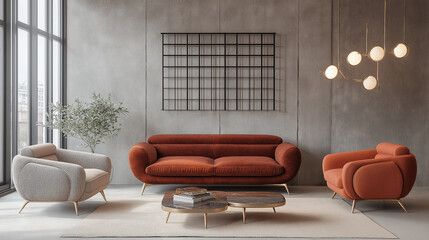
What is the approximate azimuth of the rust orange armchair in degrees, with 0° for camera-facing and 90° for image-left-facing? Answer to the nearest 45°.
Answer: approximately 45°

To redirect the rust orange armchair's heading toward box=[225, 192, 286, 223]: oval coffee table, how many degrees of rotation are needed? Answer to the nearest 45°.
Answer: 0° — it already faces it

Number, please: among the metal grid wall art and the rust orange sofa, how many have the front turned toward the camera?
2

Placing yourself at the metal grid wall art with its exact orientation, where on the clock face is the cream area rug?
The cream area rug is roughly at 12 o'clock from the metal grid wall art.

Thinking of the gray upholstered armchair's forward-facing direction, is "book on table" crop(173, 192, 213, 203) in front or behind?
in front

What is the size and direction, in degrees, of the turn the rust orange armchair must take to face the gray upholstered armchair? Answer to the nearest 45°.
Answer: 0° — it already faces it

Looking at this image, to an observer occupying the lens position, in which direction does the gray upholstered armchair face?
facing the viewer and to the right of the viewer

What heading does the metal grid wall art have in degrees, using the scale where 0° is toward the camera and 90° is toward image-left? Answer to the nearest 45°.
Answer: approximately 0°

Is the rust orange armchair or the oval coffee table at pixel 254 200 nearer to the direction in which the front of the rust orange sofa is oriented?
the oval coffee table

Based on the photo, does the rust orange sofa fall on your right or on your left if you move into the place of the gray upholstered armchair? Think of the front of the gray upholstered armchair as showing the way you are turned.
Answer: on your left

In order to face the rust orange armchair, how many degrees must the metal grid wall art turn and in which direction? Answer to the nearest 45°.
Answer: approximately 45° to its left

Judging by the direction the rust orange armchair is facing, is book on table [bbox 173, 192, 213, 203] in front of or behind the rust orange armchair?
in front
